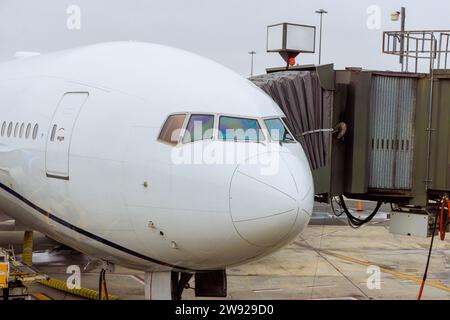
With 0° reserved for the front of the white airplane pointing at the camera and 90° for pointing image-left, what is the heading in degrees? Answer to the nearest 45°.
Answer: approximately 315°

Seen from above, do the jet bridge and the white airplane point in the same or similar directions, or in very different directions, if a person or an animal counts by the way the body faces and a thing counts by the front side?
very different directions

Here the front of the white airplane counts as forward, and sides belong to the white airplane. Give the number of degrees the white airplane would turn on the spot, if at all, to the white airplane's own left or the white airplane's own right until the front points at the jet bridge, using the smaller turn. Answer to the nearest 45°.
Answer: approximately 90° to the white airplane's own left

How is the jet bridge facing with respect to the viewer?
to the viewer's left

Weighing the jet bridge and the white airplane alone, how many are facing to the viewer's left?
1

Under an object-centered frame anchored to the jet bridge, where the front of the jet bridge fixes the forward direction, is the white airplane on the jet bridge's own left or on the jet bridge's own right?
on the jet bridge's own left
